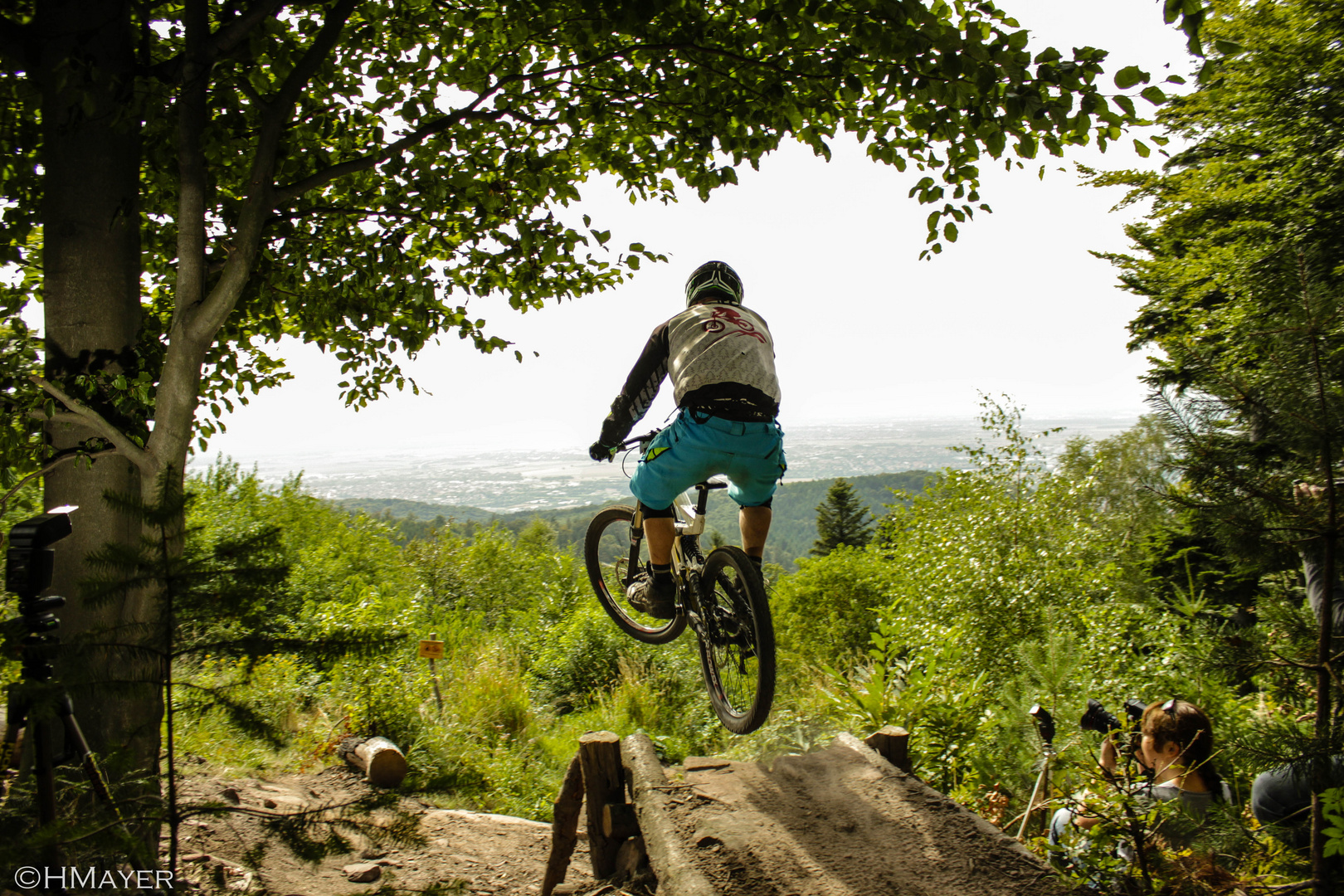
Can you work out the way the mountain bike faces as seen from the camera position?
facing away from the viewer and to the left of the viewer

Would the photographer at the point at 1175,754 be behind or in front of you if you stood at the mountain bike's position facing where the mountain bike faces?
behind

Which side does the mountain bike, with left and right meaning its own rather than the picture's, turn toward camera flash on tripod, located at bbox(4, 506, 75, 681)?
left
